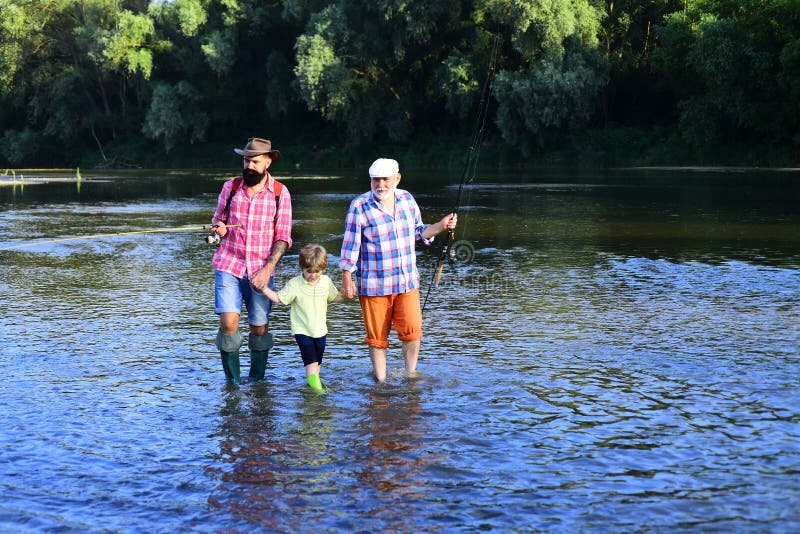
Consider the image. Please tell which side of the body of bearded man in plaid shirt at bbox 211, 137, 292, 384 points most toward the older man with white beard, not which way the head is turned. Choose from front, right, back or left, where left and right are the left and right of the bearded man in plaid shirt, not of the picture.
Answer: left

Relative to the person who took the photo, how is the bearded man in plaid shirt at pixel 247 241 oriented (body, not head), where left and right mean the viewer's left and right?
facing the viewer

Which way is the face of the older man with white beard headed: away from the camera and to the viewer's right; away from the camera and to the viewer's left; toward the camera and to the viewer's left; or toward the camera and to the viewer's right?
toward the camera and to the viewer's left
